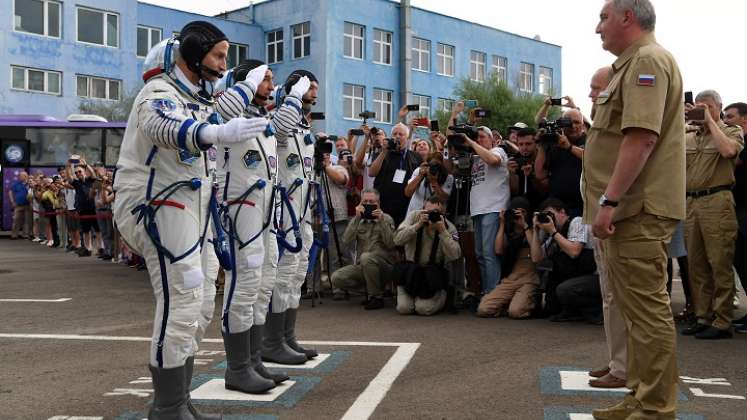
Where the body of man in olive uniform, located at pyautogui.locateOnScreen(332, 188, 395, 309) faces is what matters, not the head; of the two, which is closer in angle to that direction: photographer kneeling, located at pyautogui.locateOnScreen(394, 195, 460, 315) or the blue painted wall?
the photographer kneeling

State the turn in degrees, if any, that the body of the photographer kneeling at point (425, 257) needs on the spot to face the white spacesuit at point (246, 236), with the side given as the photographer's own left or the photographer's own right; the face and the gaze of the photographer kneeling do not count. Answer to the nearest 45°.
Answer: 0° — they already face it

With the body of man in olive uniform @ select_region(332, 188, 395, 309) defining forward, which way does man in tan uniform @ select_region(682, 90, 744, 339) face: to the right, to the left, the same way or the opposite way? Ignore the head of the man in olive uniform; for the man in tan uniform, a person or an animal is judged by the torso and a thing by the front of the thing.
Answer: to the right

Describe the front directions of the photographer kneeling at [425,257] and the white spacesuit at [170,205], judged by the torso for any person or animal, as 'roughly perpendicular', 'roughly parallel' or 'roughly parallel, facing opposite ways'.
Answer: roughly perpendicular

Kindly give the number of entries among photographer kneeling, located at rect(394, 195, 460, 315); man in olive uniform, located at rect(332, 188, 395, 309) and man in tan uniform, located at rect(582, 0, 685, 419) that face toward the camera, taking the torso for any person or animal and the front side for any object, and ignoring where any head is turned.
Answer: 2

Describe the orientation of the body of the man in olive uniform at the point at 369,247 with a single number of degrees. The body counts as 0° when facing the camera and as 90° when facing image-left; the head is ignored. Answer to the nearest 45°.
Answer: approximately 0°

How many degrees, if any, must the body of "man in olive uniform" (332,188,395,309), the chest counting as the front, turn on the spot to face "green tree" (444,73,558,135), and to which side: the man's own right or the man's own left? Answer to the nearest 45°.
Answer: approximately 180°

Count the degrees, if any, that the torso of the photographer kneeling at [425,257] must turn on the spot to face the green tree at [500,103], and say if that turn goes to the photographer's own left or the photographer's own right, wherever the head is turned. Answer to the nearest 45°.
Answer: approximately 180°

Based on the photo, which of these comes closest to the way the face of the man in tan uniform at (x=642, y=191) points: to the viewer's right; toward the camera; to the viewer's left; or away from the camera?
to the viewer's left

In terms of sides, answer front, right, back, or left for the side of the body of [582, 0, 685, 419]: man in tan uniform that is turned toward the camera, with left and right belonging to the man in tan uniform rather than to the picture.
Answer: left

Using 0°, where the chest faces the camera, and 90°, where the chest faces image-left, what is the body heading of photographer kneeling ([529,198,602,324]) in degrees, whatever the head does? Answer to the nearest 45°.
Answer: approximately 45°
